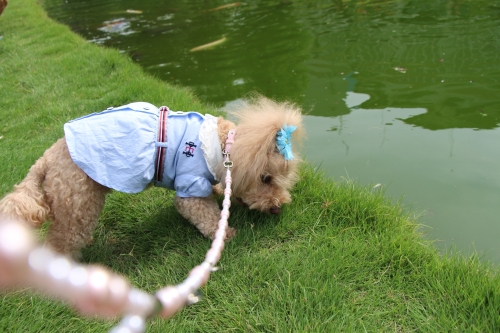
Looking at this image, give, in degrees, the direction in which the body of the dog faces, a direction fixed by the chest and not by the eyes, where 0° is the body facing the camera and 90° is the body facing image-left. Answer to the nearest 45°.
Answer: approximately 270°
